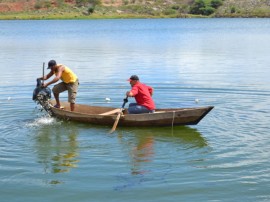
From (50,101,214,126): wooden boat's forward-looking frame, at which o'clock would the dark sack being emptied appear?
The dark sack being emptied is roughly at 7 o'clock from the wooden boat.

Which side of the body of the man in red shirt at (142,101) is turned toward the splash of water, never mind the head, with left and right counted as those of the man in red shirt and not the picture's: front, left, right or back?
front

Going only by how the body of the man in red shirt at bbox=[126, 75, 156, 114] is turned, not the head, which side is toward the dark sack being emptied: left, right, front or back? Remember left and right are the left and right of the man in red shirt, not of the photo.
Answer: front

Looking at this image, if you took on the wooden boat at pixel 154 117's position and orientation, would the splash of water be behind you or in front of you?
behind

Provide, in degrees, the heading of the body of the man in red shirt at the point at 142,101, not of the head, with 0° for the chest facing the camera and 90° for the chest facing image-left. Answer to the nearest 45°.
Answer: approximately 90°

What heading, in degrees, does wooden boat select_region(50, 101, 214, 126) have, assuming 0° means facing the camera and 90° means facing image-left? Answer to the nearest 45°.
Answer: approximately 270°
